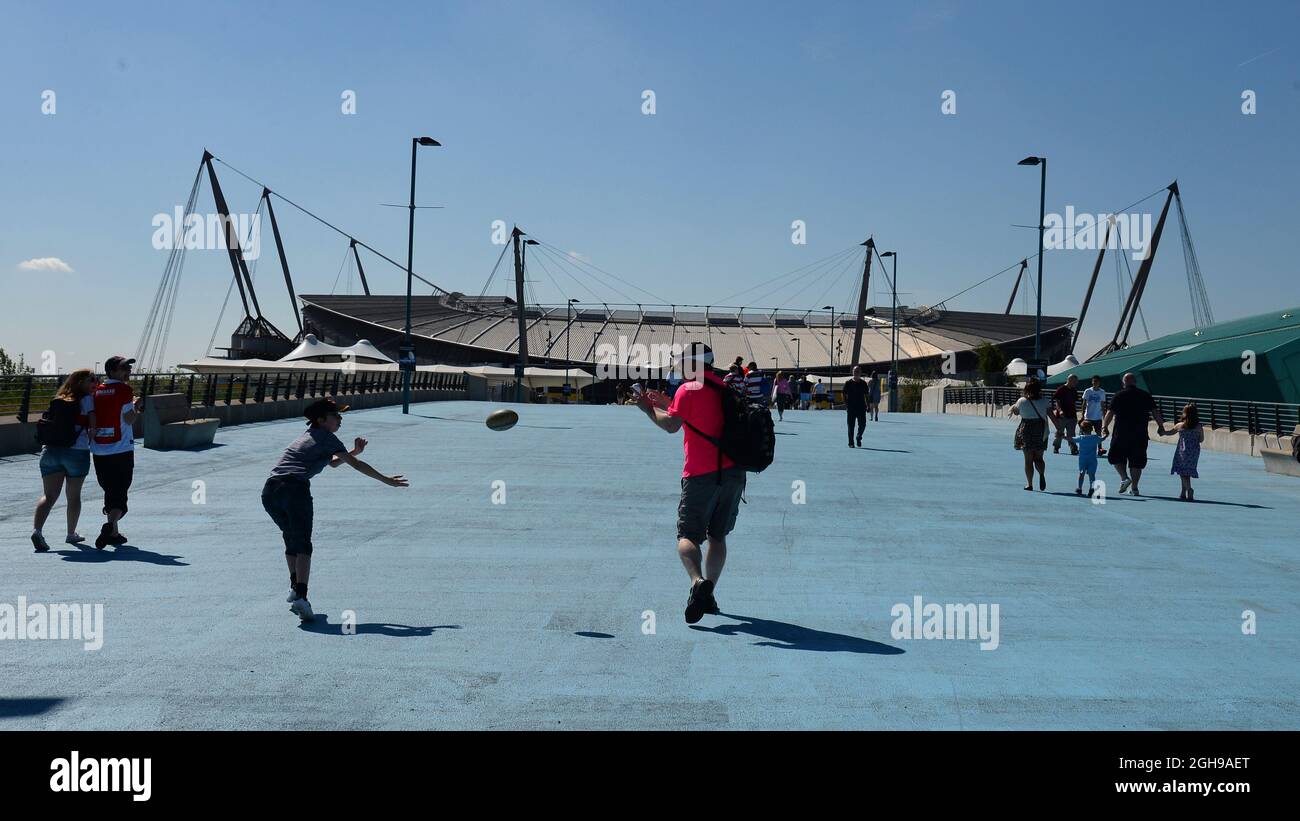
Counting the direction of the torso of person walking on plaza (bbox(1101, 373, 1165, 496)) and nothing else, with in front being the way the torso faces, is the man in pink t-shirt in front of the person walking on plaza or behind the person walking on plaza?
behind

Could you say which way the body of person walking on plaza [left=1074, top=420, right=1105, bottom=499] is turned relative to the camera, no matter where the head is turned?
away from the camera

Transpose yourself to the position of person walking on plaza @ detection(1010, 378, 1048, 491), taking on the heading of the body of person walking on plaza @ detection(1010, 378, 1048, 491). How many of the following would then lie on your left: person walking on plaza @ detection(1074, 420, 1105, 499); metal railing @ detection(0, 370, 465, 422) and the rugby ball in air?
2

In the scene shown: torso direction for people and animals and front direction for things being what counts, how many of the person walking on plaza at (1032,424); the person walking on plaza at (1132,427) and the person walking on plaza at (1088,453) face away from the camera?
3

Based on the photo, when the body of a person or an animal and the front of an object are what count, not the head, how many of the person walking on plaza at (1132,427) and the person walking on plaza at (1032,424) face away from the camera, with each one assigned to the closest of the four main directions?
2

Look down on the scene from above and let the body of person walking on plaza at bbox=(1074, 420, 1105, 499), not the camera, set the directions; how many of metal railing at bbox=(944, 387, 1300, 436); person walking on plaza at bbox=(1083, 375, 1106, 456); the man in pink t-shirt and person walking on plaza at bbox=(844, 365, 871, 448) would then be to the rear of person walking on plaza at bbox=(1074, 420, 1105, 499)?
1

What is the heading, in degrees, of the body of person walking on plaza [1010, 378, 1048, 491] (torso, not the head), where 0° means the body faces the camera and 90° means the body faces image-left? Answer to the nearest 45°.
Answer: approximately 180°

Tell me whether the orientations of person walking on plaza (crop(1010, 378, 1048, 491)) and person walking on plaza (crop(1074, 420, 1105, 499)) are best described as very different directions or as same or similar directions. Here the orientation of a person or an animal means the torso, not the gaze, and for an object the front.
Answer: same or similar directions

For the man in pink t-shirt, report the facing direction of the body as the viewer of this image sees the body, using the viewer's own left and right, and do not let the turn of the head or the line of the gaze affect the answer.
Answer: facing away from the viewer and to the left of the viewer

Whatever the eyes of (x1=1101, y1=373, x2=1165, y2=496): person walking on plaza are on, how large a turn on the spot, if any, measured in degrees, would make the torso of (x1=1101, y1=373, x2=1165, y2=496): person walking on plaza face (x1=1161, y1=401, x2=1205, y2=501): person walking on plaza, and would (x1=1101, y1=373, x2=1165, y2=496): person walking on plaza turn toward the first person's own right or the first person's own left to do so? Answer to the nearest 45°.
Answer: approximately 90° to the first person's own right

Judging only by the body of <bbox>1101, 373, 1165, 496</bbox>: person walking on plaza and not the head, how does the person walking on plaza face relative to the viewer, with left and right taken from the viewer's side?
facing away from the viewer

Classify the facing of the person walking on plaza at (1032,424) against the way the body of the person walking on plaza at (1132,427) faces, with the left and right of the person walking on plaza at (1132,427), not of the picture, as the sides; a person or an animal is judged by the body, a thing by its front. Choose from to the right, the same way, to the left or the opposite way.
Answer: the same way

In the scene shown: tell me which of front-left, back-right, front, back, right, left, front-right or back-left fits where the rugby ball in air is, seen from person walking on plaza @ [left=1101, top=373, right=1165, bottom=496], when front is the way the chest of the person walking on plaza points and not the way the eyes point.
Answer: left

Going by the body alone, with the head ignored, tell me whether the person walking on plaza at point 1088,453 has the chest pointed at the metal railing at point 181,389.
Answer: no

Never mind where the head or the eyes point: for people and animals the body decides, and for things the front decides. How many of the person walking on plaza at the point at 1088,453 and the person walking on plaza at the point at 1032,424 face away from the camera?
2

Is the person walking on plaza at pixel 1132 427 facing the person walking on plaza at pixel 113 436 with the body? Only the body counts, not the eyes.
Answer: no

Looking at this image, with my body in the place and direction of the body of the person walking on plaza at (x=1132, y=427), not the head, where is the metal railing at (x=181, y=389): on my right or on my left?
on my left

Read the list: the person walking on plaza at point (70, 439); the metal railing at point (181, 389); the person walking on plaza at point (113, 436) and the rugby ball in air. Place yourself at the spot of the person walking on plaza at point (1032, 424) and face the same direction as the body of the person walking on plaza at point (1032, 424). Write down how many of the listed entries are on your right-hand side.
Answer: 0
